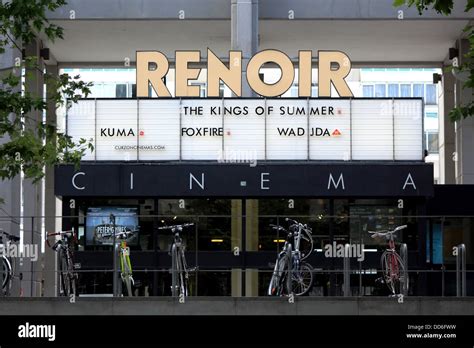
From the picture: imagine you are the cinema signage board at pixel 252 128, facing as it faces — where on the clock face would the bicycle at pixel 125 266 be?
The bicycle is roughly at 1 o'clock from the cinema signage board.

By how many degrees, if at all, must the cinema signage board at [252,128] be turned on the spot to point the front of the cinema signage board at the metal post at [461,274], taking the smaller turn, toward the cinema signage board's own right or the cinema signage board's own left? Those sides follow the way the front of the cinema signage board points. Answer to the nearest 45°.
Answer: approximately 45° to the cinema signage board's own left

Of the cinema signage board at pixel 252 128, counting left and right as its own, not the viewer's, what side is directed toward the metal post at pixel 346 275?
front

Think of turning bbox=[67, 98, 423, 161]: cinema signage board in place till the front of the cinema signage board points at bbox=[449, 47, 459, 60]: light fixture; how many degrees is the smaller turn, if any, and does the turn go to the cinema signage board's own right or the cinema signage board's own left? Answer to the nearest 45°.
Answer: approximately 135° to the cinema signage board's own left

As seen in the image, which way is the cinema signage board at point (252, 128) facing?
toward the camera
